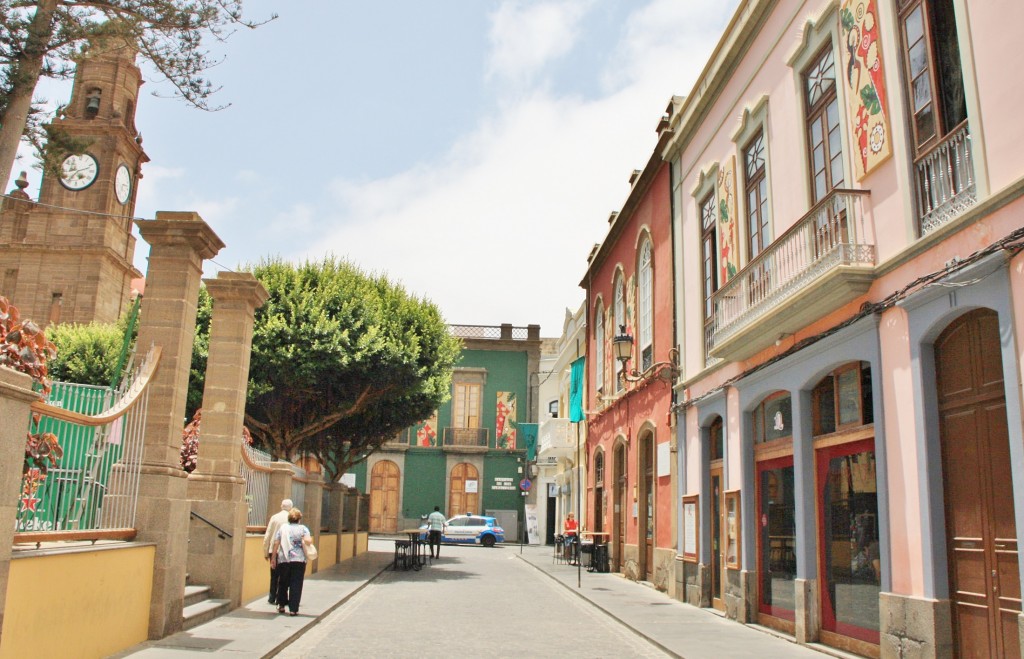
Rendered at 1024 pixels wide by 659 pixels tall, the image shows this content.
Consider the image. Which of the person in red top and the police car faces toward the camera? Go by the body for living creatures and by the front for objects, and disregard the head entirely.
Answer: the person in red top

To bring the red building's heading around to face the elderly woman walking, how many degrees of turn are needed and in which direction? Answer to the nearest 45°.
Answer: approximately 45° to its left

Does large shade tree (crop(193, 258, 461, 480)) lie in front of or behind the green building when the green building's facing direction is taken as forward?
in front

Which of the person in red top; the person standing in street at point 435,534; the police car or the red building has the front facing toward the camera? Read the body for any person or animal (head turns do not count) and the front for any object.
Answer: the person in red top

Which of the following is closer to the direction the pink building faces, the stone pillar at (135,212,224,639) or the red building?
the stone pillar

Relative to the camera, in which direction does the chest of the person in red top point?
toward the camera

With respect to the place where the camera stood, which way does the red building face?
facing to the left of the viewer

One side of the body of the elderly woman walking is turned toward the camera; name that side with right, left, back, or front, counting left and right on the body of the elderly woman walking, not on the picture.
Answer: back
